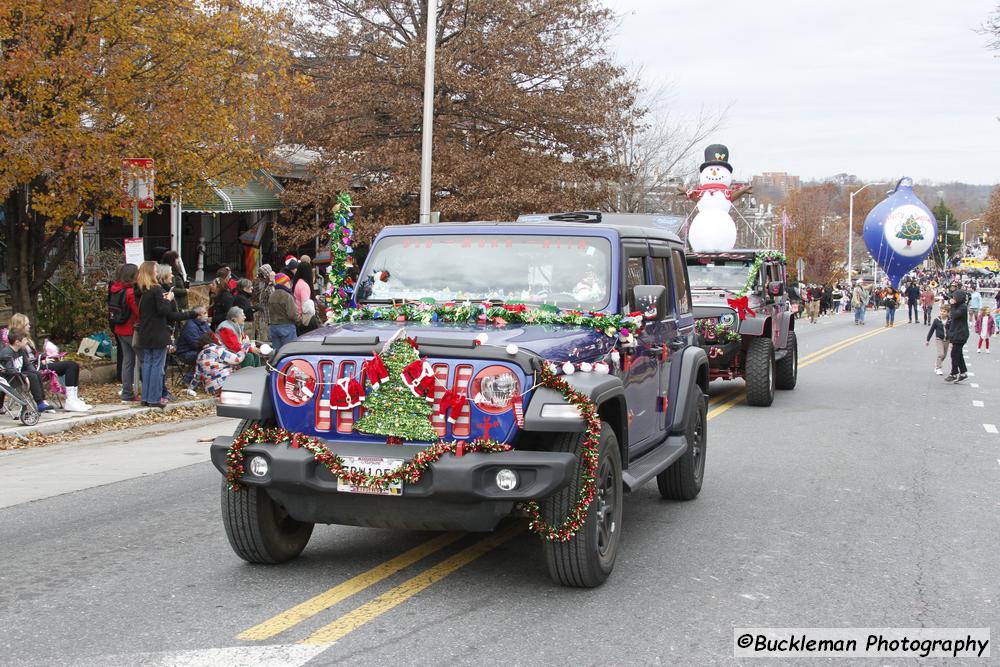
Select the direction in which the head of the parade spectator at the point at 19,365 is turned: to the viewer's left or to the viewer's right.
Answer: to the viewer's right

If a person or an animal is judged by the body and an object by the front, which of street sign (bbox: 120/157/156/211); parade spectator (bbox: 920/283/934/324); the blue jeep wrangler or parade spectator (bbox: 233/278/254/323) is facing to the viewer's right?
parade spectator (bbox: 233/278/254/323)

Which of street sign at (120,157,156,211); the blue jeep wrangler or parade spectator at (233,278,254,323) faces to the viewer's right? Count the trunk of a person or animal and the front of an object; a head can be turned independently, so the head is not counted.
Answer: the parade spectator

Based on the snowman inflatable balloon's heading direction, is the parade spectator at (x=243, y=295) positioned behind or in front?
in front

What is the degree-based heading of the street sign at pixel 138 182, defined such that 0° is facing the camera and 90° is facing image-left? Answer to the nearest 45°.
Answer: approximately 0°

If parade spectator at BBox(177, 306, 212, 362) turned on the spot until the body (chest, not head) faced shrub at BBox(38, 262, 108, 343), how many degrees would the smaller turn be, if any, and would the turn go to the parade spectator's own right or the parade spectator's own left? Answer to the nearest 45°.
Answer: approximately 135° to the parade spectator's own left

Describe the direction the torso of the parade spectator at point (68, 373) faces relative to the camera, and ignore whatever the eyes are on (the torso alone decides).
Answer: to the viewer's right

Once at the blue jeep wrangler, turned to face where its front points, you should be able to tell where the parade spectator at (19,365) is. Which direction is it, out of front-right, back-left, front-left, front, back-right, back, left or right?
right

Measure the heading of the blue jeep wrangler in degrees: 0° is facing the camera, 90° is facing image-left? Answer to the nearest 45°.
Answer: approximately 45°

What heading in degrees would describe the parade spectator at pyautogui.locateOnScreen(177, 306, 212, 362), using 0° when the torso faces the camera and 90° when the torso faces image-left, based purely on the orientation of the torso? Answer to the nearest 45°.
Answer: approximately 270°

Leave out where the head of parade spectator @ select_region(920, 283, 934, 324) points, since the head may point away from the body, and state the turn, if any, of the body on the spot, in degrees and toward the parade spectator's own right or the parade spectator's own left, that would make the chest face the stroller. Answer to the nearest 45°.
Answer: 0° — they already face it
